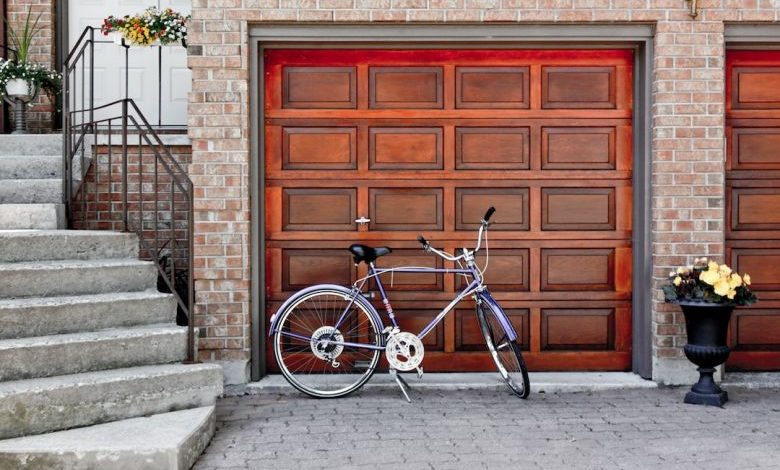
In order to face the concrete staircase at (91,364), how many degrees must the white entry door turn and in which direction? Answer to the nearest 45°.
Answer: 0° — it already faces it

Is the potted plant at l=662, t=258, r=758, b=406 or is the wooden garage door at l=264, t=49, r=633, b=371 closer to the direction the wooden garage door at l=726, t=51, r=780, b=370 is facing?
the potted plant

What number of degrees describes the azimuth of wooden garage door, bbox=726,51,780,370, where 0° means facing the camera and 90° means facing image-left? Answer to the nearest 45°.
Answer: approximately 0°

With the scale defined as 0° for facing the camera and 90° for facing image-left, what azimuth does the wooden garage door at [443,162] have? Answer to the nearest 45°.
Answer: approximately 0°

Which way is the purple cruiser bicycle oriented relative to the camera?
to the viewer's right

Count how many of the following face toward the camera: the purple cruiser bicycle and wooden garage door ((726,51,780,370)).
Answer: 1

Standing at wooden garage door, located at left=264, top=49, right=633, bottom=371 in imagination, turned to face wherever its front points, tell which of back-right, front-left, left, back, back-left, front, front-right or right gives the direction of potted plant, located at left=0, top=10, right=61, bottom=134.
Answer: right

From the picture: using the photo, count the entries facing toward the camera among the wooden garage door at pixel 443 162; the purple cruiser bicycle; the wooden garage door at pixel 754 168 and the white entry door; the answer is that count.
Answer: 3

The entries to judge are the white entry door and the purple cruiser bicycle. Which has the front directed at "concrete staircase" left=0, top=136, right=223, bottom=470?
the white entry door

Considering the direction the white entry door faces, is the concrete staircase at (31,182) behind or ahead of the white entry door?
ahead

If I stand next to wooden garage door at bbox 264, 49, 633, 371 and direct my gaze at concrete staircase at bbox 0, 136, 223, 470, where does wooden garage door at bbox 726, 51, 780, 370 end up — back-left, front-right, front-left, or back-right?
back-left

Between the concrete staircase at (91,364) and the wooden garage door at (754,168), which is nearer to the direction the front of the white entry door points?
the concrete staircase

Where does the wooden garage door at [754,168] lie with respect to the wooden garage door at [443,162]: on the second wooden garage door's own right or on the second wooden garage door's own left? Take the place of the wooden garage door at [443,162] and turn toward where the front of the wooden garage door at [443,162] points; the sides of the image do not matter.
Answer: on the second wooden garage door's own left
